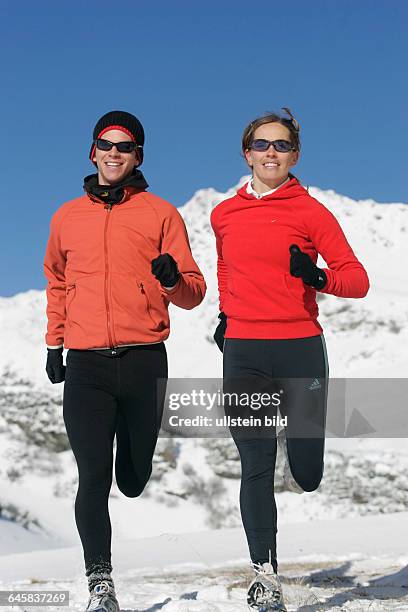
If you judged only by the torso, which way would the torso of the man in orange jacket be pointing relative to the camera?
toward the camera

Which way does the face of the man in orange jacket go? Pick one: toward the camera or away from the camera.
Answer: toward the camera

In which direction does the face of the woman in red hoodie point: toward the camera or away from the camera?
toward the camera

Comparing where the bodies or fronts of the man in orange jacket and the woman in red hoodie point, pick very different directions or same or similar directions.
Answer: same or similar directions

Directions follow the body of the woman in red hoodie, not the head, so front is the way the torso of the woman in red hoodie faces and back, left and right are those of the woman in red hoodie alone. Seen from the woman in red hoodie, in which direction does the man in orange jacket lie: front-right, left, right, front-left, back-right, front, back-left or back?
right

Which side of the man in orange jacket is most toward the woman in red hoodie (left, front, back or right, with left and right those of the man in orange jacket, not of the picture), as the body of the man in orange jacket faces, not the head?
left

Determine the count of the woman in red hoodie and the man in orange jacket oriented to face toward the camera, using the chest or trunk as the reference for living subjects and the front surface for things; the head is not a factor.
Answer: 2
